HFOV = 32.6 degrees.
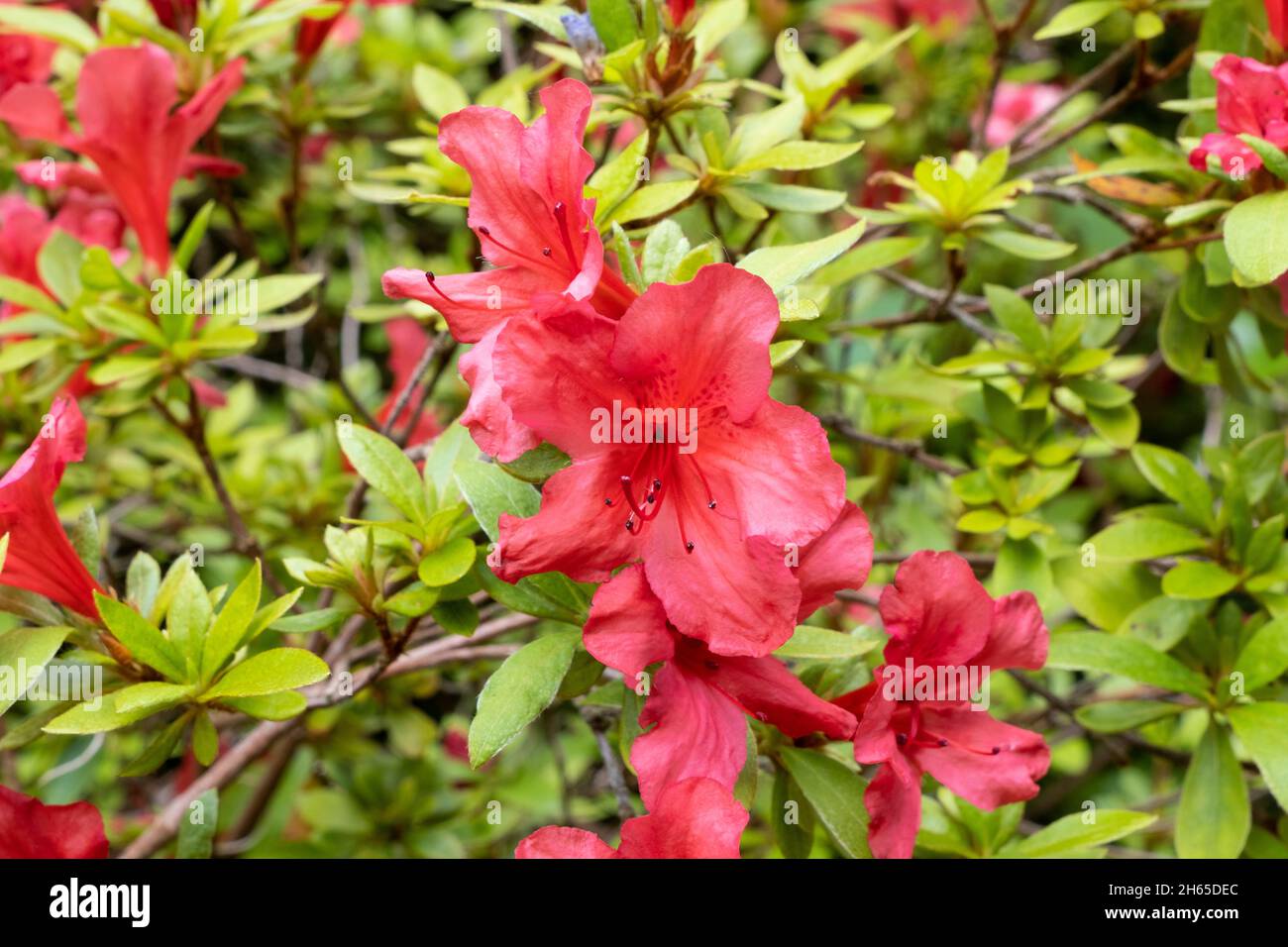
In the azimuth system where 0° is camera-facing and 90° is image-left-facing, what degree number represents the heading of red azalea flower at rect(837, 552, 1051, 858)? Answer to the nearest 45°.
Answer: approximately 315°

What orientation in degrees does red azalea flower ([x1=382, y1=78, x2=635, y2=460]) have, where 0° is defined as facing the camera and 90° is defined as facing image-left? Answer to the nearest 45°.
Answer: approximately 45°
